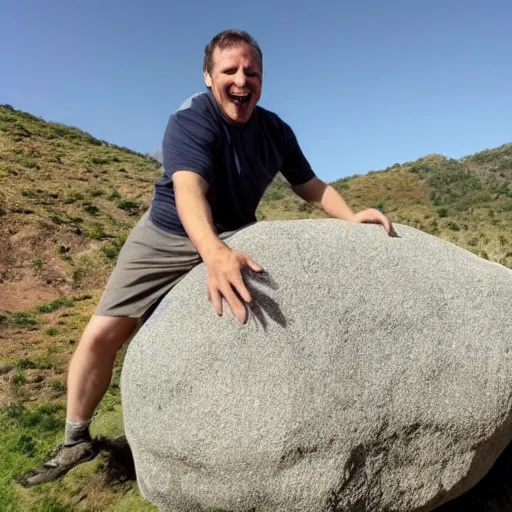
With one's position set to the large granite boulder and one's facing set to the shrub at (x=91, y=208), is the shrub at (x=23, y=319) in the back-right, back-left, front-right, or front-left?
front-left

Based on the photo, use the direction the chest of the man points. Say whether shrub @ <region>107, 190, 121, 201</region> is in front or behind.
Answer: behind

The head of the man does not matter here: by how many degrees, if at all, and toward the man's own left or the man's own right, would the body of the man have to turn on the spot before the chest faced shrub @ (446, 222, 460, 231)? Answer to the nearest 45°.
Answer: approximately 90° to the man's own left

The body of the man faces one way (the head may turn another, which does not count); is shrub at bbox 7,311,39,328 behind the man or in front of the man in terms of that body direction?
behind

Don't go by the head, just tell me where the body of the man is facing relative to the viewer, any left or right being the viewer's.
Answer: facing the viewer and to the right of the viewer

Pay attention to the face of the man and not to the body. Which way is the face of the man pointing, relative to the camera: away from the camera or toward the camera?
toward the camera

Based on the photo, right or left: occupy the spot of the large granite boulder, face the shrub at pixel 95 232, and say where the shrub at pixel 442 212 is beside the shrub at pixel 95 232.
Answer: right

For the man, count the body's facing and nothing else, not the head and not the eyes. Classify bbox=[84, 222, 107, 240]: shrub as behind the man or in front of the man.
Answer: behind
